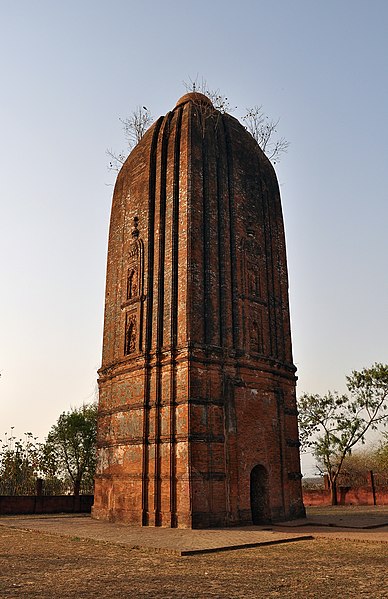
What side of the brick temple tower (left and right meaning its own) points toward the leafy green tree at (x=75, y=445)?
back

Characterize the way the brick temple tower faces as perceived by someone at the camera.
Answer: facing the viewer and to the right of the viewer
